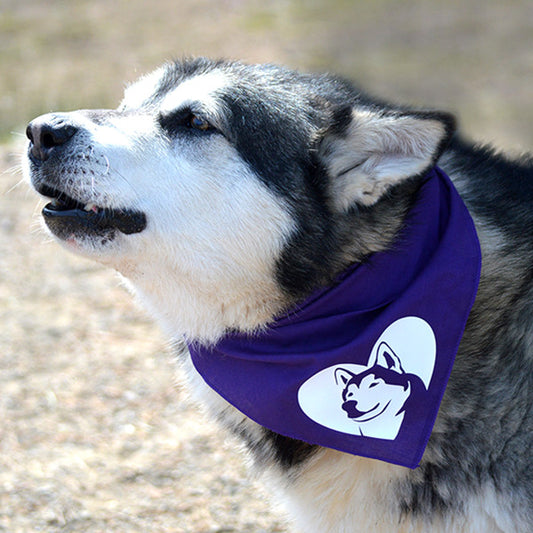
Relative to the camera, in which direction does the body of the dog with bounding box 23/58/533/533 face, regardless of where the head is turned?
to the viewer's left
